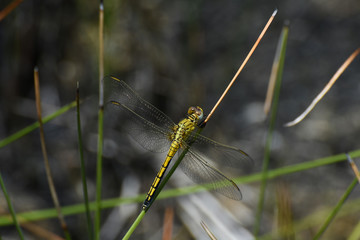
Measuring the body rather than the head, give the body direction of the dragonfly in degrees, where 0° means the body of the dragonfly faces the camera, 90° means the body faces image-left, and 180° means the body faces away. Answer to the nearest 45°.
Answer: approximately 225°
